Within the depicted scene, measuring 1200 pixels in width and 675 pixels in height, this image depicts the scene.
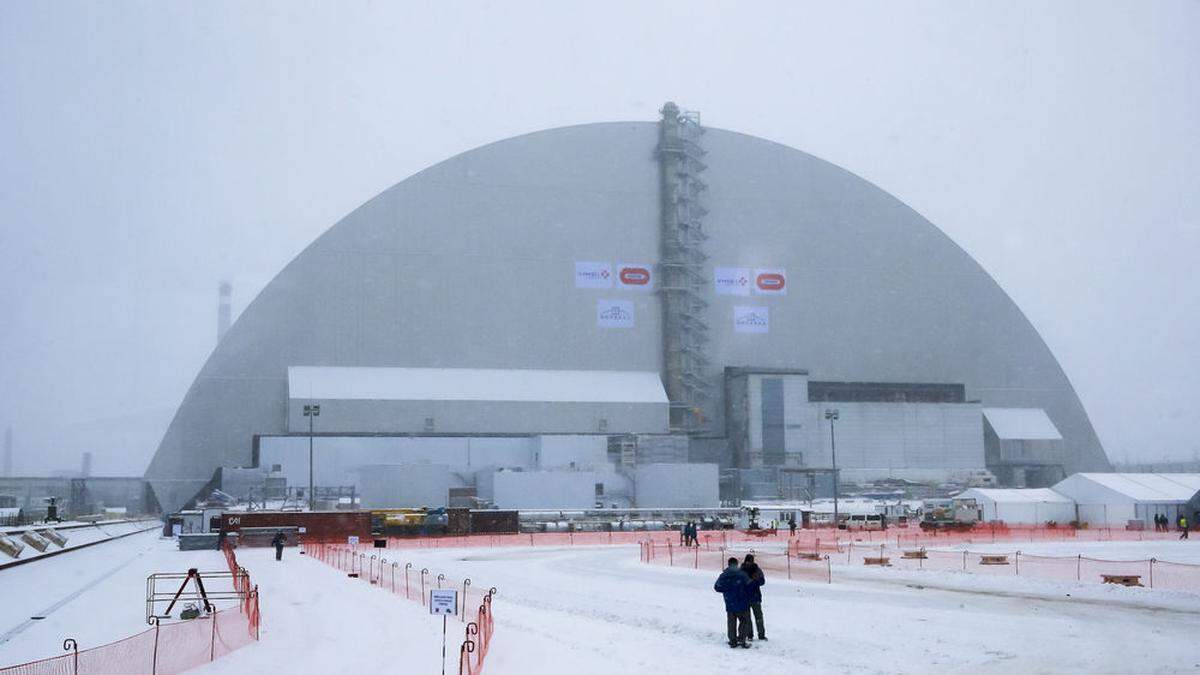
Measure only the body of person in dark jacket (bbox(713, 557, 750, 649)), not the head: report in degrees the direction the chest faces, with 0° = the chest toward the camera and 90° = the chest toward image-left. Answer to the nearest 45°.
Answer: approximately 180°

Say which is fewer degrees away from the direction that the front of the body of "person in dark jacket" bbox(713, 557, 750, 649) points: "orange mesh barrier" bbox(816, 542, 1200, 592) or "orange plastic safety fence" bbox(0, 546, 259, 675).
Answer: the orange mesh barrier

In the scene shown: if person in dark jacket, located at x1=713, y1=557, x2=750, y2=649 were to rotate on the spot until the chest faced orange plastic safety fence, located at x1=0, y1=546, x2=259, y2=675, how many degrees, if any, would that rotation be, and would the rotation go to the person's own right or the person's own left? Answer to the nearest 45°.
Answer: approximately 90° to the person's own left

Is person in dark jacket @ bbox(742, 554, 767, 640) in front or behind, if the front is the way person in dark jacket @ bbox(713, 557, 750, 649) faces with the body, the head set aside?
in front

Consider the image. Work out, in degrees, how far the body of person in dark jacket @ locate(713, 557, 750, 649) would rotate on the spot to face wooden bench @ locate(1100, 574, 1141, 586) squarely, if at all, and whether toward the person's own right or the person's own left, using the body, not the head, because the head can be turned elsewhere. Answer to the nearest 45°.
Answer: approximately 45° to the person's own right

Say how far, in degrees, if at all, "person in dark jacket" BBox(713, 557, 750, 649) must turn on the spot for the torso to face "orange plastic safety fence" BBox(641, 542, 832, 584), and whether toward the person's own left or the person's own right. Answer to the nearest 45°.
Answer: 0° — they already face it

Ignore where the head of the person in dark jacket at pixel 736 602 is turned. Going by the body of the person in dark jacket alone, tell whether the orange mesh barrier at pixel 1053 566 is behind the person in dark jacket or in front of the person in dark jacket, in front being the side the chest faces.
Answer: in front
